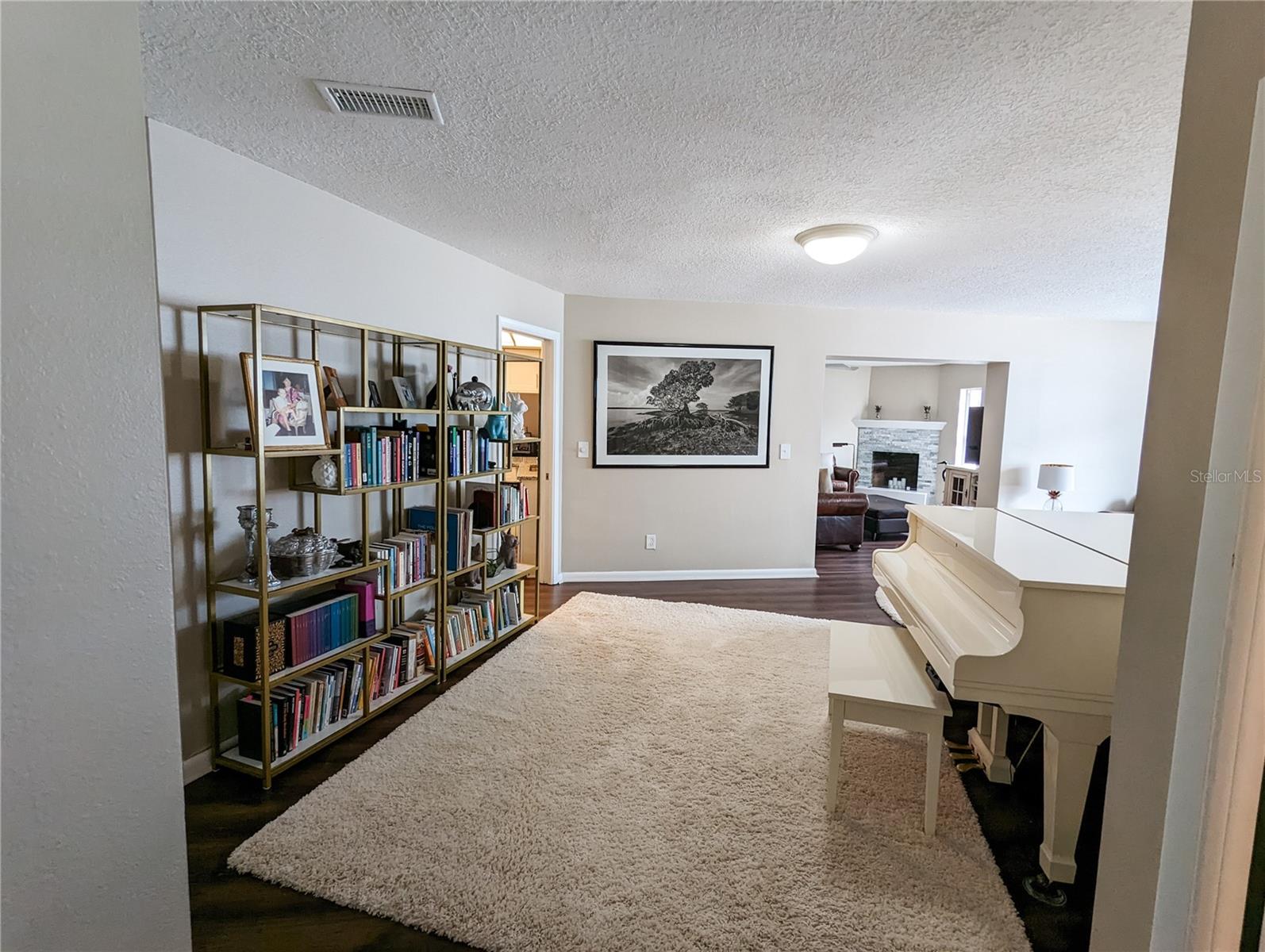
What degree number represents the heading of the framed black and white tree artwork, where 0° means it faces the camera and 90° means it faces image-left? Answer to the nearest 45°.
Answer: approximately 0°

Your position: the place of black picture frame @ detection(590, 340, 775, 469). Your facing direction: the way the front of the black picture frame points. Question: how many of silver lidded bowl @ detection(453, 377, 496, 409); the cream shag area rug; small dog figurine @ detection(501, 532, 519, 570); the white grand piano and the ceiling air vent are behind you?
0

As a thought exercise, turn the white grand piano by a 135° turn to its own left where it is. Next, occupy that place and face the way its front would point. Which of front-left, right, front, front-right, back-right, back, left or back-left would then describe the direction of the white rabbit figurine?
back

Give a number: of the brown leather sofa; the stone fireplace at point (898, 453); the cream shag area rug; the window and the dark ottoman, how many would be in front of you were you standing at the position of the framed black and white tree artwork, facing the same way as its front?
1

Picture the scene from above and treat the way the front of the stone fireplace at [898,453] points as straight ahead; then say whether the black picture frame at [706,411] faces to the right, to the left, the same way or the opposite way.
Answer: the same way

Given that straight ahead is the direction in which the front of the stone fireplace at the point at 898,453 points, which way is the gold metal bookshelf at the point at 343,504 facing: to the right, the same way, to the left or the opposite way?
to the left

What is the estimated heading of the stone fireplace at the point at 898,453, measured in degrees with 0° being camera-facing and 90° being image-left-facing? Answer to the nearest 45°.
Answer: approximately 0°

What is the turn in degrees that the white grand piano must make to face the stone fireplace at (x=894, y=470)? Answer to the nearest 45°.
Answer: approximately 135° to its right

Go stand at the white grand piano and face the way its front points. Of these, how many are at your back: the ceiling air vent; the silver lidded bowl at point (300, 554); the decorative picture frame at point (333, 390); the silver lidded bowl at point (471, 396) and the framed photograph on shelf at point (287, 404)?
0

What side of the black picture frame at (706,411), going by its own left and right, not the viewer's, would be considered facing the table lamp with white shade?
left

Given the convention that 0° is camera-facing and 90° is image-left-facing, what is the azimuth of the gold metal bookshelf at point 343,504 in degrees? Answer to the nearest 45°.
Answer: approximately 315°

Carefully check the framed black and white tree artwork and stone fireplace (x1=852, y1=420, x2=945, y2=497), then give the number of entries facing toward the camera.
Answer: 2

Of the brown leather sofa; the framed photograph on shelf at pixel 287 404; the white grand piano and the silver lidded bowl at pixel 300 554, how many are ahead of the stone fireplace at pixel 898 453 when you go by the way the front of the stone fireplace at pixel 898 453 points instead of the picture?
4

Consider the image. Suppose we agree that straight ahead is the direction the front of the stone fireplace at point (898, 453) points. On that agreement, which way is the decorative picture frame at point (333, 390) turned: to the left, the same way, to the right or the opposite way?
to the left

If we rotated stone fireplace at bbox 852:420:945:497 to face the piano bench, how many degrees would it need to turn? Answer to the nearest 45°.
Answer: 0° — it already faces it

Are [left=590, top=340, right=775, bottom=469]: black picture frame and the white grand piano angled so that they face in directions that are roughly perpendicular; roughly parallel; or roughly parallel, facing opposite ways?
roughly perpendicular

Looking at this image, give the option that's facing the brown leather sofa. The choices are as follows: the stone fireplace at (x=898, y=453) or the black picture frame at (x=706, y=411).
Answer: the stone fireplace
